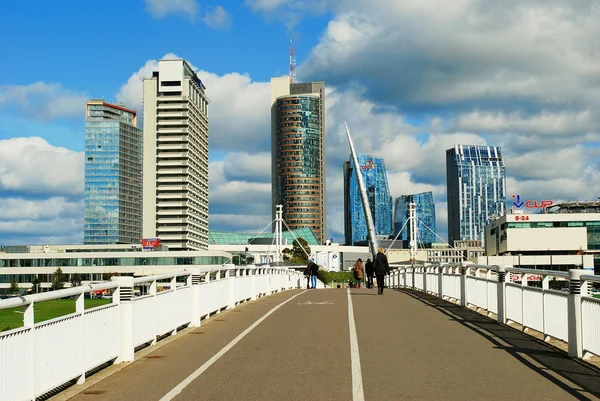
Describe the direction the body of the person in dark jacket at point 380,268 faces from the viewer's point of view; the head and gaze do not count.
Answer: away from the camera
